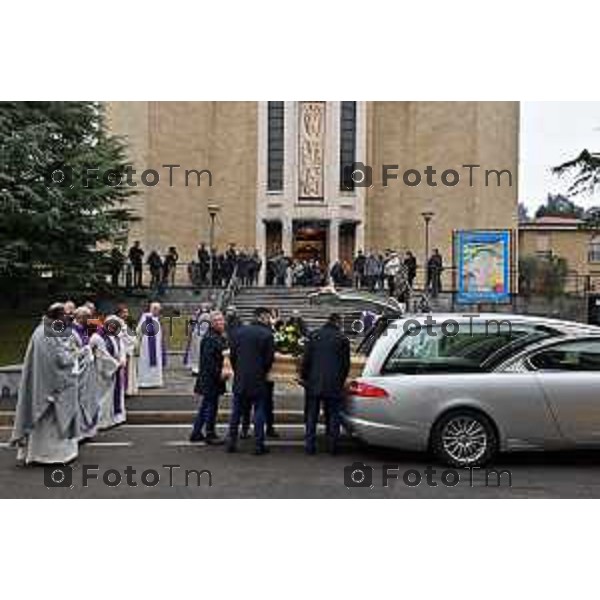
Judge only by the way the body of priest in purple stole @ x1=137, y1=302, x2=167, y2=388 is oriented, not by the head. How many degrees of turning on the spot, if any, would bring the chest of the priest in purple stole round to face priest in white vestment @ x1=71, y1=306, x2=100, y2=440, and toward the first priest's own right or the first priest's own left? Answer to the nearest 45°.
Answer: approximately 45° to the first priest's own right

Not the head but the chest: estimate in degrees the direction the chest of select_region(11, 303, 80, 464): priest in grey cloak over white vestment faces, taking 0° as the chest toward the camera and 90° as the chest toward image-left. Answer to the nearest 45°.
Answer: approximately 270°

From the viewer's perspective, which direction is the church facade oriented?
toward the camera

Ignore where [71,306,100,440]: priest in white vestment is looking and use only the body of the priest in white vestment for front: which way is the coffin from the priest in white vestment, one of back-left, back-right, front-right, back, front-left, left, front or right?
front

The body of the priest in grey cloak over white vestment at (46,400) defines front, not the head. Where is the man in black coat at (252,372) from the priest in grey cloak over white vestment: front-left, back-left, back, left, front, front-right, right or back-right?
front

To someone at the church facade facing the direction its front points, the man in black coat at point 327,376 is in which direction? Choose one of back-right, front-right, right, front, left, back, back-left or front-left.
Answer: front

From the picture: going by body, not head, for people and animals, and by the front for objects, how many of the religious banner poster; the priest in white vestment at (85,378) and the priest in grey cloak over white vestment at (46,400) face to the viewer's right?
2

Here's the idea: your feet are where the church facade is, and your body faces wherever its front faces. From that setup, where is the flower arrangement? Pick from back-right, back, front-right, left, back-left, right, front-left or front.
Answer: front

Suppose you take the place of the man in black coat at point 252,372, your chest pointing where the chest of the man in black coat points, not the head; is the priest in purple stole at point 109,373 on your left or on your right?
on your left

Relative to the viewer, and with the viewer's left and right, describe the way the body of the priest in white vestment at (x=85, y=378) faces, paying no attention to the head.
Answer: facing to the right of the viewer

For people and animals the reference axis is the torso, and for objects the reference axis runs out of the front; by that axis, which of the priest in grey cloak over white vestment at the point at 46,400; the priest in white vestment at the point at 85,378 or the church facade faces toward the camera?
the church facade

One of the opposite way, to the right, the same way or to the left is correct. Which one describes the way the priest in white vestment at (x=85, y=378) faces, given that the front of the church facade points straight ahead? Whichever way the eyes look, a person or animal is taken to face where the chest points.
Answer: to the left

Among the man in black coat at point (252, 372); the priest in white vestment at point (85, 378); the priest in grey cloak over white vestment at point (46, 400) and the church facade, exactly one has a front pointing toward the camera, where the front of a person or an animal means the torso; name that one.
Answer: the church facade

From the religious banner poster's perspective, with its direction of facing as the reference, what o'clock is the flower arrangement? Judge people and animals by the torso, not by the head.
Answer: The flower arrangement is roughly at 1 o'clock from the religious banner poster.
